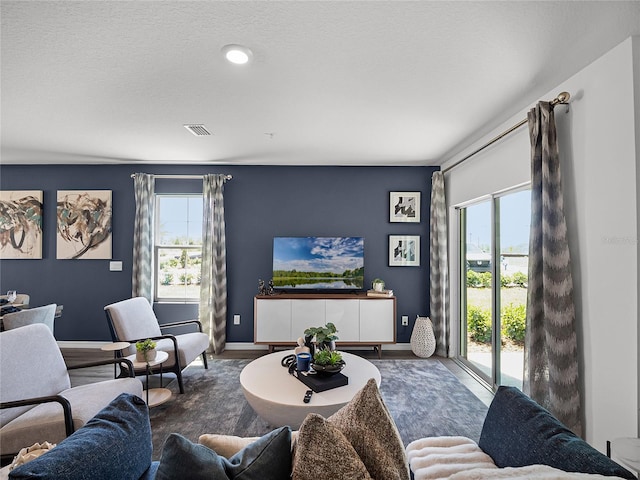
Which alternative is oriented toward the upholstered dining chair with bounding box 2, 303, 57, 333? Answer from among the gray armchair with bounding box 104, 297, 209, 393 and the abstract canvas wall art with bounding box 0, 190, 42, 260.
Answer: the abstract canvas wall art

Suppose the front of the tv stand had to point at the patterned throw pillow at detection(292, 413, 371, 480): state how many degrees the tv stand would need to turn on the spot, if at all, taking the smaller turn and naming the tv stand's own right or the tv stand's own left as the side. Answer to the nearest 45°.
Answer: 0° — it already faces it

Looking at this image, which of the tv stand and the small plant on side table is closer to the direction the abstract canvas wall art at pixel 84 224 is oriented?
the small plant on side table

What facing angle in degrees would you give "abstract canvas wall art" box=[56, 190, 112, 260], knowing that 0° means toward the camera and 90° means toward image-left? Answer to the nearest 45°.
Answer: approximately 0°

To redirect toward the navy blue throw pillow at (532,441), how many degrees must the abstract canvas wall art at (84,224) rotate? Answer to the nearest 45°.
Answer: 0° — it already faces it

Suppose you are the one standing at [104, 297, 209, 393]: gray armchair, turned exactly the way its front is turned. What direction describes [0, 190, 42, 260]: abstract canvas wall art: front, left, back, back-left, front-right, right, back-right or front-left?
back

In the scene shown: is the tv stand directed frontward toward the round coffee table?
yes

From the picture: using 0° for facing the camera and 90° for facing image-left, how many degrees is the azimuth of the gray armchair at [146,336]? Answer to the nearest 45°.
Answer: approximately 315°

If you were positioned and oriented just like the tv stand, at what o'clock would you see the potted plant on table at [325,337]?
The potted plant on table is roughly at 12 o'clock from the tv stand.
